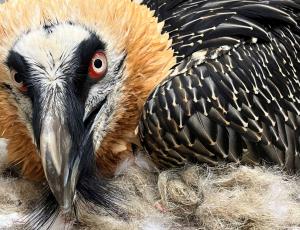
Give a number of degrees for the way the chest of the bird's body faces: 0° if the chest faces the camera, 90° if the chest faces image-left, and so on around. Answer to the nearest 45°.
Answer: approximately 45°
